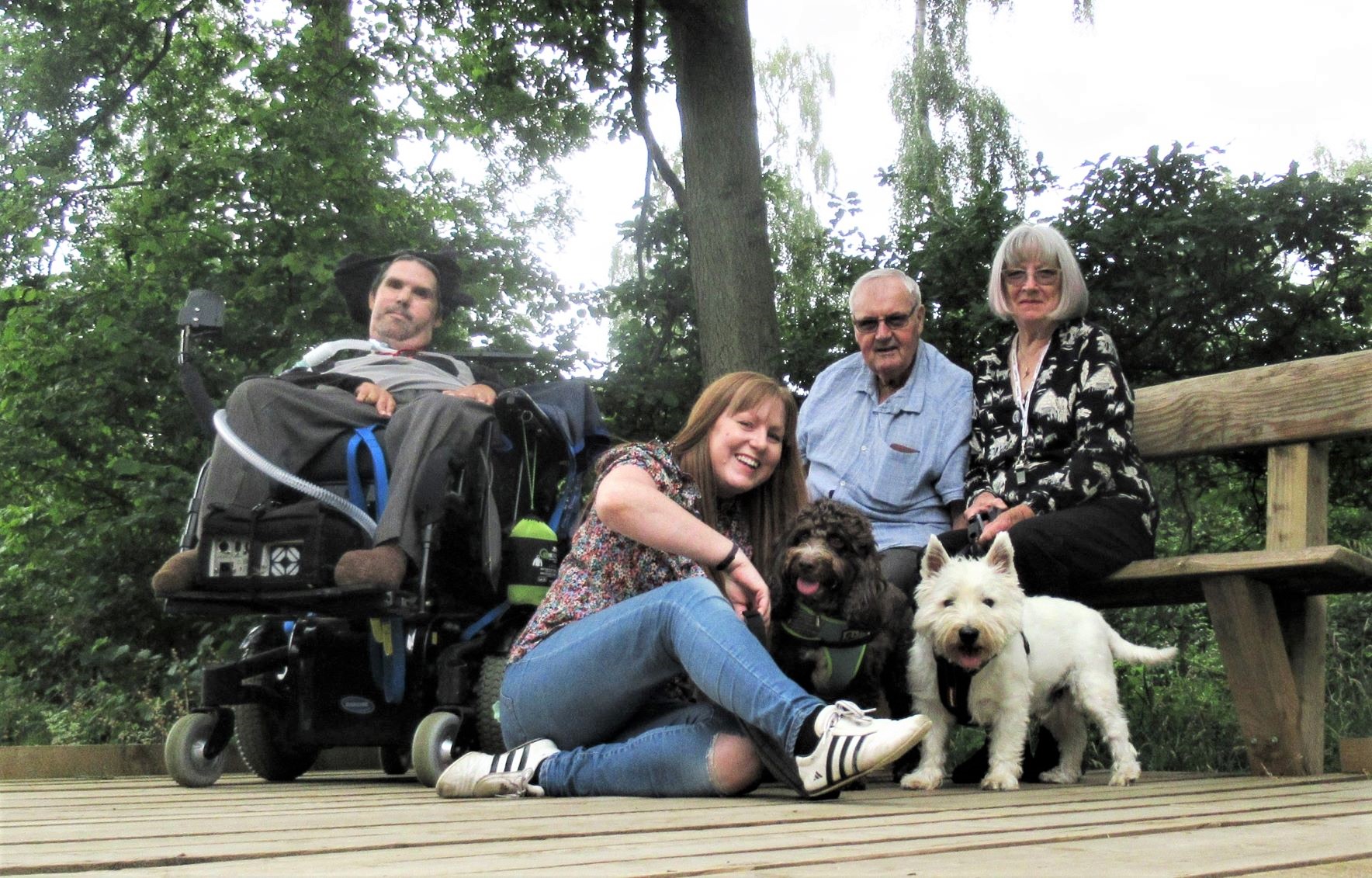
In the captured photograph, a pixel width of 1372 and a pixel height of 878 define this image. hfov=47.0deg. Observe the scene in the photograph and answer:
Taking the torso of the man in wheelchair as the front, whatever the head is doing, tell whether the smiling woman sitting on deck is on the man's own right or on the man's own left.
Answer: on the man's own left

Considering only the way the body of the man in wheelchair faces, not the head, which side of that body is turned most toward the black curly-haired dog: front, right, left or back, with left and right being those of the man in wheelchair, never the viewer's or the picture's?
left

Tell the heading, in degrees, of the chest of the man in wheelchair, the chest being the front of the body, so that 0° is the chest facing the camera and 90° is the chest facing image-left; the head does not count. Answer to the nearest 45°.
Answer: approximately 45°

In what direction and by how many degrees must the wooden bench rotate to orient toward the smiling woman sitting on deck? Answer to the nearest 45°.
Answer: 0° — it already faces them

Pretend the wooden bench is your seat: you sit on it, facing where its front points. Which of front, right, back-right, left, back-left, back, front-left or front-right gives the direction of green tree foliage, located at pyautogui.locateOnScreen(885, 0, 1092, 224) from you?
back-right

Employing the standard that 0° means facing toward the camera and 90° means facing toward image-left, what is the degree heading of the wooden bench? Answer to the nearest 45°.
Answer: approximately 45°

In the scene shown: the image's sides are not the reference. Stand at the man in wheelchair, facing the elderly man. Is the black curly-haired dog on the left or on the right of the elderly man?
right

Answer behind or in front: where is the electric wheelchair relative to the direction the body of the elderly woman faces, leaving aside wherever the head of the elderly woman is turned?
in front

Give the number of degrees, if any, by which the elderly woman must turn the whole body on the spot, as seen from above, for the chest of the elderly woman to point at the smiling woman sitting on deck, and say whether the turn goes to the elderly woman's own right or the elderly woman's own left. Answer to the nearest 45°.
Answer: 0° — they already face them

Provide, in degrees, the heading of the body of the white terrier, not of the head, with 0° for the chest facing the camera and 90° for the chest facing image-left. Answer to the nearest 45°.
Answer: approximately 45°

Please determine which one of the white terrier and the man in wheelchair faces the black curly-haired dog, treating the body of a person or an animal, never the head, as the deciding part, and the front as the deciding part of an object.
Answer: the white terrier

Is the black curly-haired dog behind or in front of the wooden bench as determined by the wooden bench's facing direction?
in front
